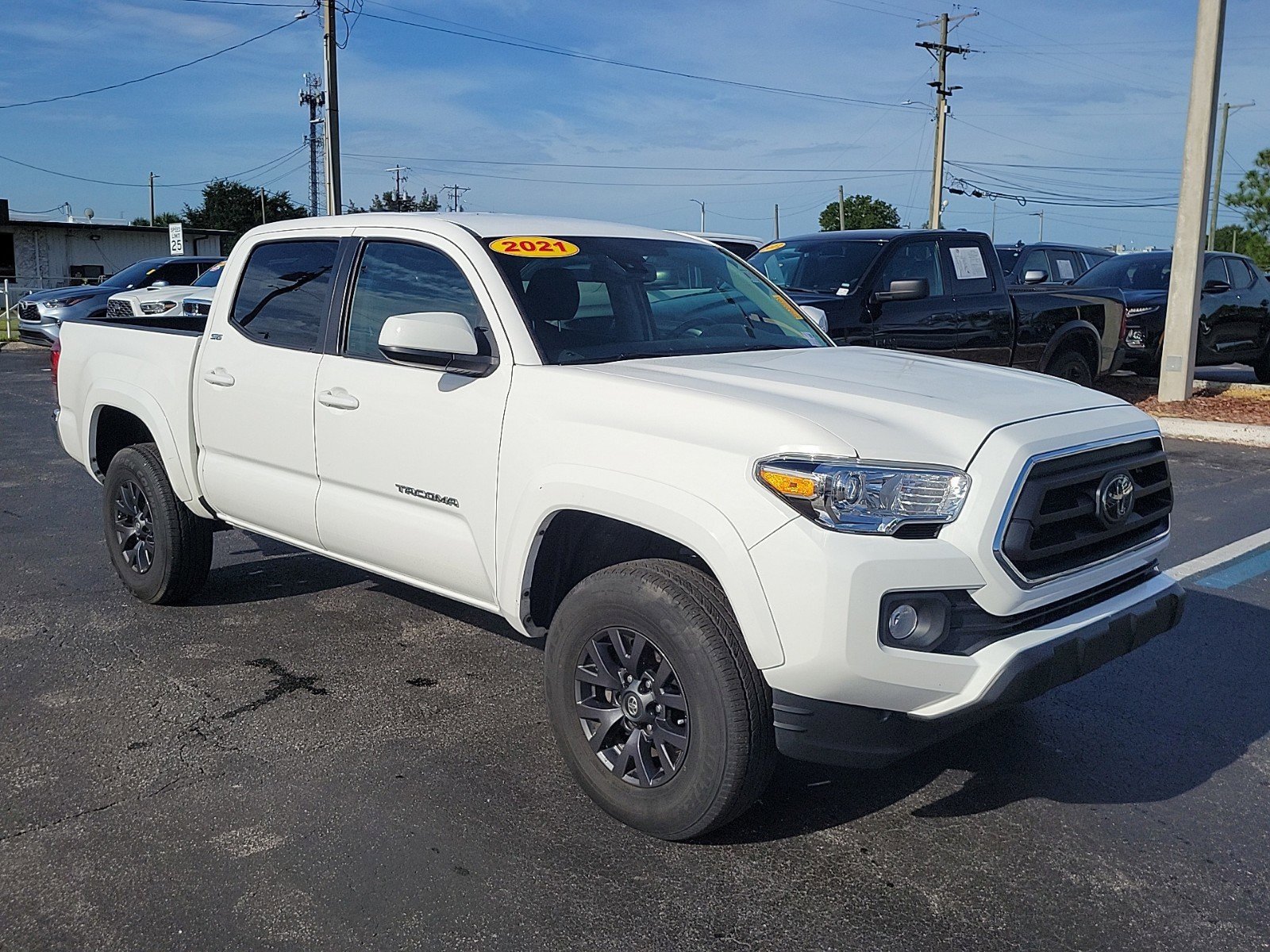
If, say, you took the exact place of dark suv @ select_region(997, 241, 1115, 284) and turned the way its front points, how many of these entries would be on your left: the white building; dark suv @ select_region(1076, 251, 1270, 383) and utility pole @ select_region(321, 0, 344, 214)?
1

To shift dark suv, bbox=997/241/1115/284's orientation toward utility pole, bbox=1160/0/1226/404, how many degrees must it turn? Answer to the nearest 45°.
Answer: approximately 90° to its left

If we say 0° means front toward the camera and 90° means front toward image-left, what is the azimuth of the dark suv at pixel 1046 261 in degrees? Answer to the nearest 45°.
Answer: approximately 45°

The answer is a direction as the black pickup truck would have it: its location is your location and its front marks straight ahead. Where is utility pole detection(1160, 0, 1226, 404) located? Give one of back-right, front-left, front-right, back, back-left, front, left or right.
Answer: back

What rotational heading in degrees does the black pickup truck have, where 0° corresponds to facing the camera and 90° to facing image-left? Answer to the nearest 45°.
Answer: approximately 45°

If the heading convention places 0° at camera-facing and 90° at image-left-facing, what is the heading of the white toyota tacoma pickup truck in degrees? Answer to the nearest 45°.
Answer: approximately 315°

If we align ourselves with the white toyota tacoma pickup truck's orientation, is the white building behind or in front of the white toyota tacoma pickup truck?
behind

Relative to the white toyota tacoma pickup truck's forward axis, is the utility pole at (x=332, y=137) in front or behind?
behind

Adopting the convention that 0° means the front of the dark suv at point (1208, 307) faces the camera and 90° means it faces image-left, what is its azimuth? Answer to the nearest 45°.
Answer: approximately 45°

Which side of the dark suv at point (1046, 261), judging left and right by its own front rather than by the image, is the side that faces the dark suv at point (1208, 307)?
left

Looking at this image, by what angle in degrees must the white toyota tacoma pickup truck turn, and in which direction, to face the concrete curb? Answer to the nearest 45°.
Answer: approximately 90° to its left
